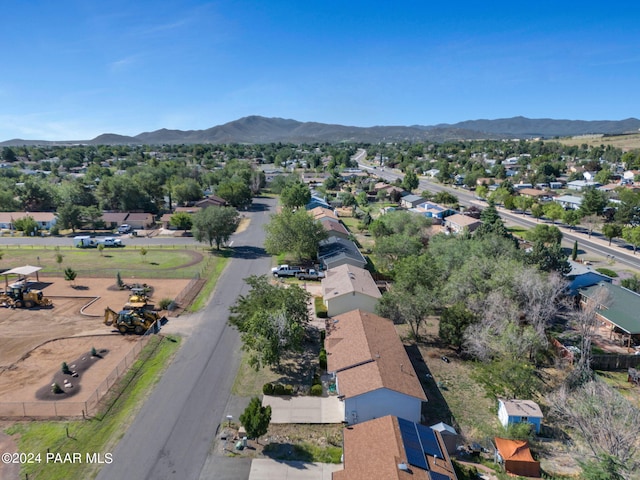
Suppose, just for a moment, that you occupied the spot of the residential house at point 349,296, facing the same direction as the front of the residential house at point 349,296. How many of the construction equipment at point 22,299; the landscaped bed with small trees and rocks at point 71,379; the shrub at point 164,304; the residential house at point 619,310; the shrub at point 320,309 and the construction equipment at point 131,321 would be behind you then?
1

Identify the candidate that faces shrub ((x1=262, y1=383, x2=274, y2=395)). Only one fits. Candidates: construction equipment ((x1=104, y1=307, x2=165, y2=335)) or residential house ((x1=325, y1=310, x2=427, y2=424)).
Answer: the residential house

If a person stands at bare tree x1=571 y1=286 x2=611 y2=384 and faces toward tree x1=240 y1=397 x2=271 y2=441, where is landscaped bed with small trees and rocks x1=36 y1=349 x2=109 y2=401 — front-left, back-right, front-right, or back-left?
front-right

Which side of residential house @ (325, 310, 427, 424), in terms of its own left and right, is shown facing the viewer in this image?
left

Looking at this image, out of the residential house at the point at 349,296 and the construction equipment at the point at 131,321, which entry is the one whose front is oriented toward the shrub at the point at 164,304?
the residential house

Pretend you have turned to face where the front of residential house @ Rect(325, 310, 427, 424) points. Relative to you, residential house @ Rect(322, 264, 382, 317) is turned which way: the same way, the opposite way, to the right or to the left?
the same way

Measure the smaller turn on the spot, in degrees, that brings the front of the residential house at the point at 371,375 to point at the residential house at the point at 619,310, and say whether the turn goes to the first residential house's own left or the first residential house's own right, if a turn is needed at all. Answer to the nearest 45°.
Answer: approximately 135° to the first residential house's own right

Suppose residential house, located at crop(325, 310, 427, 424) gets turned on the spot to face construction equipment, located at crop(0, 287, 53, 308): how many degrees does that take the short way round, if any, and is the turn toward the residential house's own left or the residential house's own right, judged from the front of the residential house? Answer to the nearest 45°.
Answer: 0° — it already faces it

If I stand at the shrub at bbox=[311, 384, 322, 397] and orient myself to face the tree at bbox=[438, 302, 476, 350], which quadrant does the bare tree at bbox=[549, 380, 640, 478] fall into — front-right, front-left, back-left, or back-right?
front-right

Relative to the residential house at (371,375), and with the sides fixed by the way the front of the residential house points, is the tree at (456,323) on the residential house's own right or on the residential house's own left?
on the residential house's own right

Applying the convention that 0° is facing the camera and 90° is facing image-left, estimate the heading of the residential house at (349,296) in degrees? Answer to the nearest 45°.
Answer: approximately 90°
